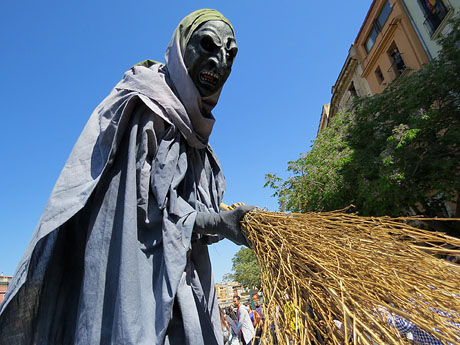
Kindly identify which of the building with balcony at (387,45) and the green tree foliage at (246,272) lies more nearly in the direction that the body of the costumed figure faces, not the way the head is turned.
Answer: the building with balcony

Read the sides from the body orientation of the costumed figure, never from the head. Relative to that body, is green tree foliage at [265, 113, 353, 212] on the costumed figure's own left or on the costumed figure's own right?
on the costumed figure's own left

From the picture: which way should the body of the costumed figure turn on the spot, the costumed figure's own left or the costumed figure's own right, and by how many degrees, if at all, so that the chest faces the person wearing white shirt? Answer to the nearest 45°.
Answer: approximately 90° to the costumed figure's own left

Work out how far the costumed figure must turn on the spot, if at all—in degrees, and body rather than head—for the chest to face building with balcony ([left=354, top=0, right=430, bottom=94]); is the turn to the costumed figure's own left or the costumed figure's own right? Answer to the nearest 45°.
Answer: approximately 90° to the costumed figure's own left

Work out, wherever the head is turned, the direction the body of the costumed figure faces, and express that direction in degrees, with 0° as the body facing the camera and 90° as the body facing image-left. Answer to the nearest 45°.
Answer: approximately 315°

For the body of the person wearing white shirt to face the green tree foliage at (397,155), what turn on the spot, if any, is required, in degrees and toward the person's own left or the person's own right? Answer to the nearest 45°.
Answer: approximately 135° to the person's own left

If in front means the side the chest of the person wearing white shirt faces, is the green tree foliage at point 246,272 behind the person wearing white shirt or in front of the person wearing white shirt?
behind

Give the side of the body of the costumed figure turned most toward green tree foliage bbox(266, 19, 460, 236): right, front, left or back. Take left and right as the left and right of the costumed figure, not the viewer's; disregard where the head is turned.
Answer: left
